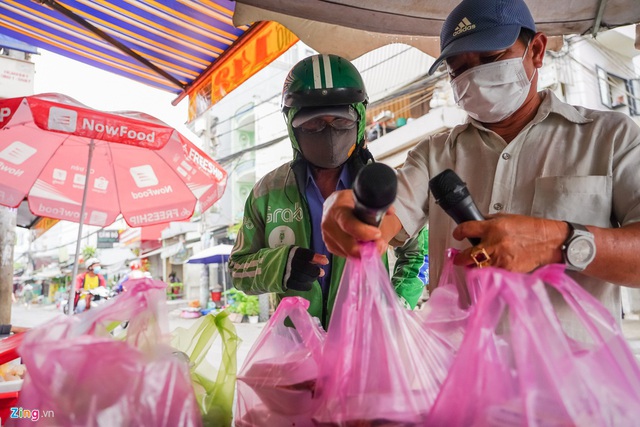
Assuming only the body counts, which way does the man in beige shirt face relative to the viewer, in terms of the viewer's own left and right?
facing the viewer and to the left of the viewer

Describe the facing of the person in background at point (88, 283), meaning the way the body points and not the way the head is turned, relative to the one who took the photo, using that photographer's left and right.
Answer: facing the viewer and to the right of the viewer

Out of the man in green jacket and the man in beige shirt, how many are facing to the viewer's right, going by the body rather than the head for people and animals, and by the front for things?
0

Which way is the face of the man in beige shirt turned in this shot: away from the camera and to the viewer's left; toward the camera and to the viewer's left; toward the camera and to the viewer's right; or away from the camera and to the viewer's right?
toward the camera and to the viewer's left

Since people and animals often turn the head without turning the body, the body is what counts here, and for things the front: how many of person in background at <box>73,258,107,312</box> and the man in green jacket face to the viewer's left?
0

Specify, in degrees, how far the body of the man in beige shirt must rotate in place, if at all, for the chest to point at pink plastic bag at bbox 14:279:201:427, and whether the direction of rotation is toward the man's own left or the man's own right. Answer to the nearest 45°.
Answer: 0° — they already face it

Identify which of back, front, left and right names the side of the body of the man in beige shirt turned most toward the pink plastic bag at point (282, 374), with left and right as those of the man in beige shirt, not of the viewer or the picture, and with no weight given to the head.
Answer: front

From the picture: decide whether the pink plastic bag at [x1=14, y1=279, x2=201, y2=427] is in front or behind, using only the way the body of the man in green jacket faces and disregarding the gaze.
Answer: in front

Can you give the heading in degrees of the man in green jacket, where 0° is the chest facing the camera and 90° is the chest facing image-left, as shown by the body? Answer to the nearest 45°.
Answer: approximately 0°

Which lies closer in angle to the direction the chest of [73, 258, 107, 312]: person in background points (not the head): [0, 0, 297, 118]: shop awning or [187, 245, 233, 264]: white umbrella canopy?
the shop awning
